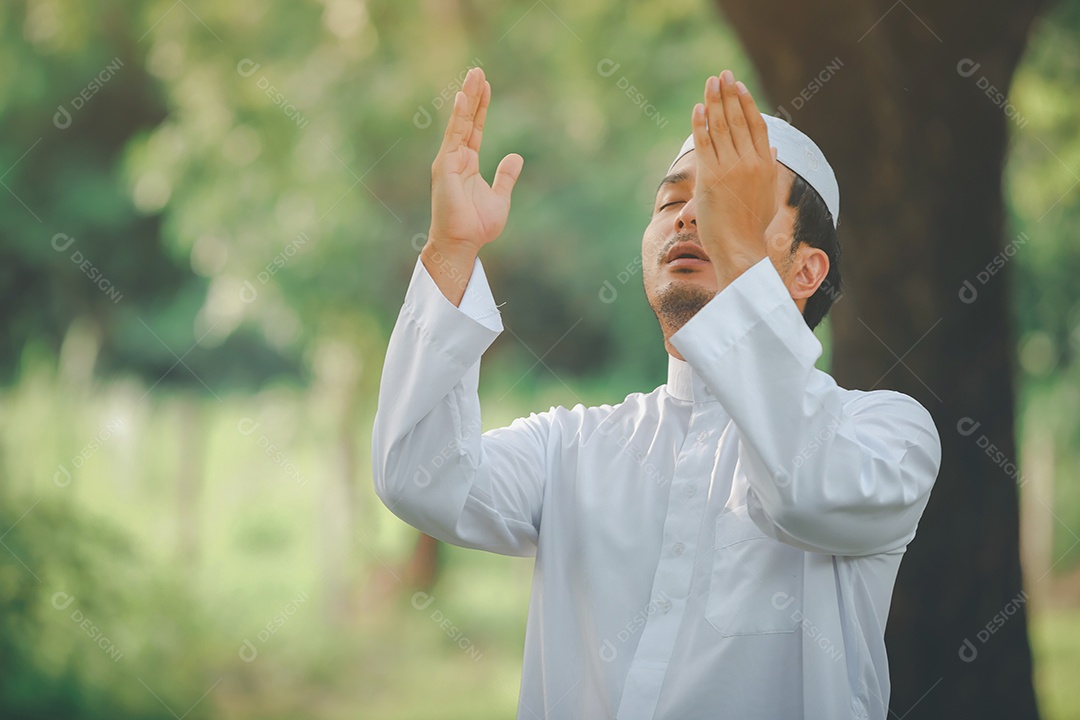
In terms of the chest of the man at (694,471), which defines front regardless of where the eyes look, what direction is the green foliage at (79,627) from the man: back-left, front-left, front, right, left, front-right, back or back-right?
right

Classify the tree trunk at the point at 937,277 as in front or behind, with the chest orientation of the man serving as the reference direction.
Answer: behind
